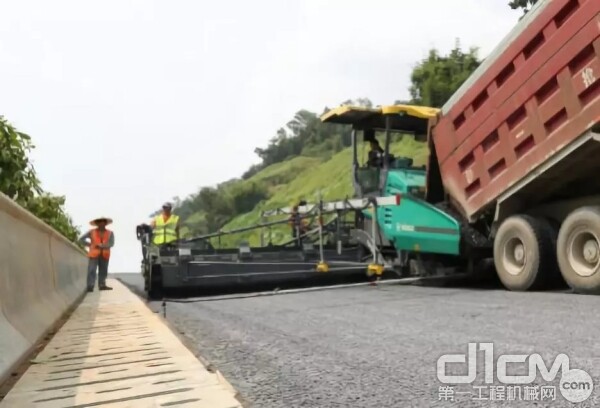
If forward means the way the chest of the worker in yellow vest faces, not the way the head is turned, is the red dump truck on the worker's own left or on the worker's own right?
on the worker's own left

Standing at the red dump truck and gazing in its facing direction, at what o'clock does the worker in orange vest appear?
The worker in orange vest is roughly at 5 o'clock from the red dump truck.

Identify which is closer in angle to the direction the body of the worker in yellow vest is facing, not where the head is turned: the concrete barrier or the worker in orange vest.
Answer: the concrete barrier

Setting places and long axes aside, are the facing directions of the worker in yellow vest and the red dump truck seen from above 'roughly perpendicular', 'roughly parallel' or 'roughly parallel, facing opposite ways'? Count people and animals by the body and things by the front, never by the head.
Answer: roughly parallel

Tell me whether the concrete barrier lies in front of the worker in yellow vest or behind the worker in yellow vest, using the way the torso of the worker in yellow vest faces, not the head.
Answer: in front

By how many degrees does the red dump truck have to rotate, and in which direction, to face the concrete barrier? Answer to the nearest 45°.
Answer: approximately 90° to its right

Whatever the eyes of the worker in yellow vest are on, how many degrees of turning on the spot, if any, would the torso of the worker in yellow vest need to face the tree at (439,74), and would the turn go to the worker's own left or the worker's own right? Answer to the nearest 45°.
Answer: approximately 135° to the worker's own left

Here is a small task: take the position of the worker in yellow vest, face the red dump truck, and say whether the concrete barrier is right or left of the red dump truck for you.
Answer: right

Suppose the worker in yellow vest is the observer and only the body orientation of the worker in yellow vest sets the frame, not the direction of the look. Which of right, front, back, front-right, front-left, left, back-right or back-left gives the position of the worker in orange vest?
back-right

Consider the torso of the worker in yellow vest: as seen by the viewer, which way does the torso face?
toward the camera

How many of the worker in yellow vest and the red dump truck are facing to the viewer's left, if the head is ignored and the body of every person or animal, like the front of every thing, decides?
0
